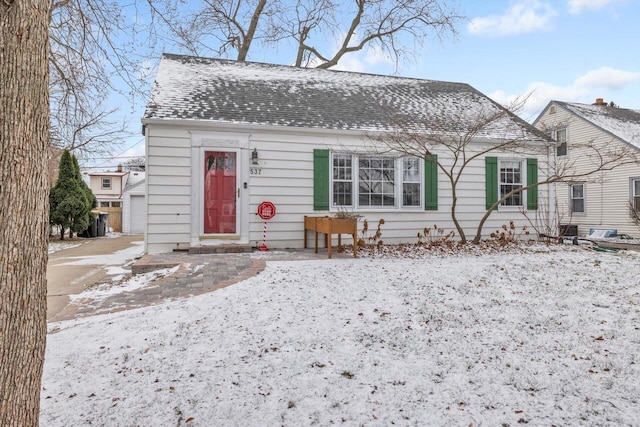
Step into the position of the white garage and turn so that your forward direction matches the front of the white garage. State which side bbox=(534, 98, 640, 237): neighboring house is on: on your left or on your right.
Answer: on your left

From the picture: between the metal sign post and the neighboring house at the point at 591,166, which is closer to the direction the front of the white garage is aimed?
the metal sign post

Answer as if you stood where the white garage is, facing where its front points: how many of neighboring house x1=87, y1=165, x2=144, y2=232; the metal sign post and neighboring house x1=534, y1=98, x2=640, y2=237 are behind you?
1

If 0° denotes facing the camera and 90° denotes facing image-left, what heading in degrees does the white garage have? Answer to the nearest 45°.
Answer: approximately 0°

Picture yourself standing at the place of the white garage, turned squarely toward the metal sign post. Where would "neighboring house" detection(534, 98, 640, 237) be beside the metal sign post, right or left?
left

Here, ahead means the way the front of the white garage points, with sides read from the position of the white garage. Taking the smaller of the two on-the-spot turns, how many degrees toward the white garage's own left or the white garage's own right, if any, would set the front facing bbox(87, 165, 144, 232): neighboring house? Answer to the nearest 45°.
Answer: approximately 180°

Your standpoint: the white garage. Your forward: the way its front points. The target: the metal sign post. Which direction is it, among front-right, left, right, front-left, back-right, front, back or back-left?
front

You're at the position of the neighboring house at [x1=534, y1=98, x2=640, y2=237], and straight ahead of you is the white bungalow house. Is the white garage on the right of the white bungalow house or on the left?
right

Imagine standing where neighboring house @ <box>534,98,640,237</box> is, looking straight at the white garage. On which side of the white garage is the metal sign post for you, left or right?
left

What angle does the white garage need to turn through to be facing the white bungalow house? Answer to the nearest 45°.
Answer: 0° — it already faces it

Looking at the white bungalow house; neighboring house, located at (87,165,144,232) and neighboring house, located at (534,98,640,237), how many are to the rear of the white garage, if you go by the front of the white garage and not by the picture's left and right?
1
